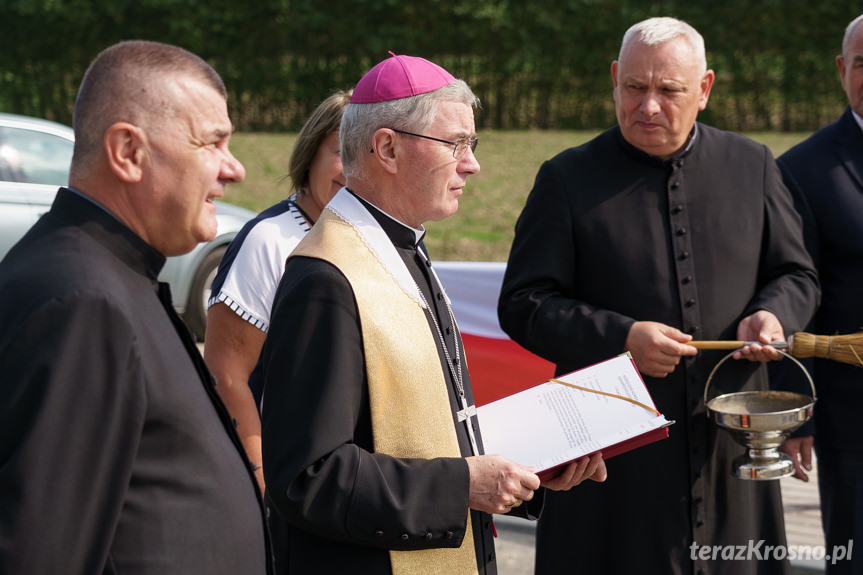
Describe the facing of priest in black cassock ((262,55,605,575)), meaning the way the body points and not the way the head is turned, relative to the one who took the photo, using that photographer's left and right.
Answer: facing to the right of the viewer

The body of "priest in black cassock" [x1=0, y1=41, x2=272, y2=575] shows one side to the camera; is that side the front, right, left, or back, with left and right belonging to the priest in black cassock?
right

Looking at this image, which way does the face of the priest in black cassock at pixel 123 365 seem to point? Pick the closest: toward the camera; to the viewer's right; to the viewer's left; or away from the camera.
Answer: to the viewer's right

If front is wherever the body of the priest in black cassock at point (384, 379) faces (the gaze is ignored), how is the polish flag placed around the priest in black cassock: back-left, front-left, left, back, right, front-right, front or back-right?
left

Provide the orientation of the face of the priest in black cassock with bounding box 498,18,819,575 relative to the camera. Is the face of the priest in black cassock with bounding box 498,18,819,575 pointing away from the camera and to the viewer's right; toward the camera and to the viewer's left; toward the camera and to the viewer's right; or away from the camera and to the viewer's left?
toward the camera and to the viewer's left

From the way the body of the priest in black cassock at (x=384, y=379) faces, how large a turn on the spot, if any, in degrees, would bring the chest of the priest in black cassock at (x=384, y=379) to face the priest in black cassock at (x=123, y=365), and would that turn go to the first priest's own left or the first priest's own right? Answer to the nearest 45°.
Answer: approximately 135° to the first priest's own right

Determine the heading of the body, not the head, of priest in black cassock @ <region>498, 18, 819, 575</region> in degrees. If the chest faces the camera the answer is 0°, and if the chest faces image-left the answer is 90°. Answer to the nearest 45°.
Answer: approximately 0°

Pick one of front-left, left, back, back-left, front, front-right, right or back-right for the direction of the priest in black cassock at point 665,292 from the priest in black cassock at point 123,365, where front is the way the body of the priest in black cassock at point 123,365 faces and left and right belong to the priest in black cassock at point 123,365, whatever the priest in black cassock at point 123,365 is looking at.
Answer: front-left
